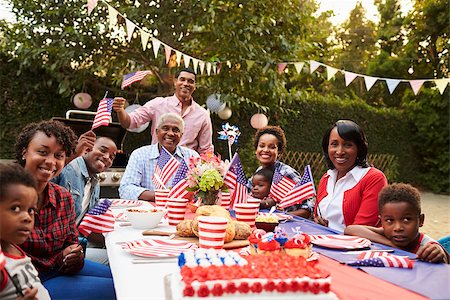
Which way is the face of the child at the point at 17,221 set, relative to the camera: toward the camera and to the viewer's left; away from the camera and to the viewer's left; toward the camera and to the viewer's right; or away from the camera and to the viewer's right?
toward the camera and to the viewer's right

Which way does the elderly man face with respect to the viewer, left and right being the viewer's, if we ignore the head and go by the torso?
facing the viewer

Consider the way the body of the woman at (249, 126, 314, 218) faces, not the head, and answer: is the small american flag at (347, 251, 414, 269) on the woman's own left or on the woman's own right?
on the woman's own left

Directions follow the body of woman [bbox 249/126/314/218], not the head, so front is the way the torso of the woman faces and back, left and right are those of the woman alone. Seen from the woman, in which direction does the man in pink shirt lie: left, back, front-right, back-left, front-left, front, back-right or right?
right

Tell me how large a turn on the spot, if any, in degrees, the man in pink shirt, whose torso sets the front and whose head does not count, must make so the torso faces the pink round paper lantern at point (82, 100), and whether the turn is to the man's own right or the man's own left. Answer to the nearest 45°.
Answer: approximately 135° to the man's own right

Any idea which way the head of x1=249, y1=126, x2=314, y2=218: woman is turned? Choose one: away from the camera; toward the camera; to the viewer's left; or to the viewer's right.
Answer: toward the camera

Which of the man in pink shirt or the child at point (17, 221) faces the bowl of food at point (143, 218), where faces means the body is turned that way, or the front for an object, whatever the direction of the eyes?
the man in pink shirt

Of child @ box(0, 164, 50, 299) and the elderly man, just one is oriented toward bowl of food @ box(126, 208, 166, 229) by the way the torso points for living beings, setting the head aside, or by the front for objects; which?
the elderly man

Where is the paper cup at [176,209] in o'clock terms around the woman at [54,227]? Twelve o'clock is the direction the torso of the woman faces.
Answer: The paper cup is roughly at 10 o'clock from the woman.

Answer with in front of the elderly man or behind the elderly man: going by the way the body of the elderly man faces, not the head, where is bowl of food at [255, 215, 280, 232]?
in front

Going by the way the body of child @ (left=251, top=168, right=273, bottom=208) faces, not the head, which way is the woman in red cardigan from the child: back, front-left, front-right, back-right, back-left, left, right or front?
left

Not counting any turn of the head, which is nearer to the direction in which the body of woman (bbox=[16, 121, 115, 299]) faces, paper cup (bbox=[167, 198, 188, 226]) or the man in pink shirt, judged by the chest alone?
the paper cup

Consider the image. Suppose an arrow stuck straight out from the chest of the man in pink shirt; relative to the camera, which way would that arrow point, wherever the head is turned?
toward the camera

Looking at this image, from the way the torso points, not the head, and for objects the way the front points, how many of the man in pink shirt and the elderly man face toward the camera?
2
